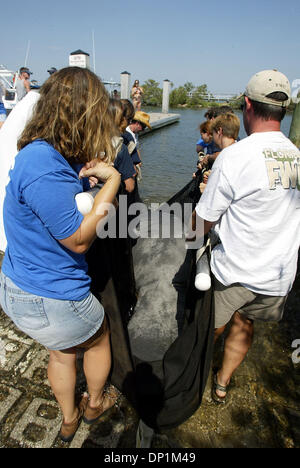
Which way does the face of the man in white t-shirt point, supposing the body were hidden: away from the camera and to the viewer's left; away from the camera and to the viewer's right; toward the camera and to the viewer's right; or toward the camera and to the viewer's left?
away from the camera and to the viewer's left

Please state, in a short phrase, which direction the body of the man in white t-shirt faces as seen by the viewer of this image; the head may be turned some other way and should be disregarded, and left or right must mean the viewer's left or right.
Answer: facing away from the viewer and to the left of the viewer

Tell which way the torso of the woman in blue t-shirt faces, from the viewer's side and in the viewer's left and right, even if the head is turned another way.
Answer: facing away from the viewer and to the right of the viewer

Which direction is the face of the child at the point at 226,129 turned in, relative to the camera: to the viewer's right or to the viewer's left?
to the viewer's left

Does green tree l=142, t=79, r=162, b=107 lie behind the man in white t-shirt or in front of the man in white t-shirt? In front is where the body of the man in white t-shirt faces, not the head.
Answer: in front

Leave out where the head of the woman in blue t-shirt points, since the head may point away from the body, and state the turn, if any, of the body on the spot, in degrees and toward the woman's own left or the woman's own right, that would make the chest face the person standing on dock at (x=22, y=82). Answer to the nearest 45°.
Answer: approximately 45° to the woman's own left

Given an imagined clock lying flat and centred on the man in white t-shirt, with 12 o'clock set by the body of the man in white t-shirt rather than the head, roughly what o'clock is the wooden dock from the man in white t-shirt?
The wooden dock is roughly at 1 o'clock from the man in white t-shirt.

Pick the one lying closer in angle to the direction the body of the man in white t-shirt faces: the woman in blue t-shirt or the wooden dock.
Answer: the wooden dock

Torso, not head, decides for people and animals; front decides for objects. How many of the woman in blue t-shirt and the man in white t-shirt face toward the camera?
0

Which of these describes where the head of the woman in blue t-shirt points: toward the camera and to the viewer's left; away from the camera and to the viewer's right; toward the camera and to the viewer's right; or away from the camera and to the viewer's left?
away from the camera and to the viewer's right

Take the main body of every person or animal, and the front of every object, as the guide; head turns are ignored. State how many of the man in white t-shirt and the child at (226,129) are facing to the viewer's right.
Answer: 0

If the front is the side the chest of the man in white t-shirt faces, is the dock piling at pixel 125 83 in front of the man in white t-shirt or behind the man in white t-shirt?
in front
